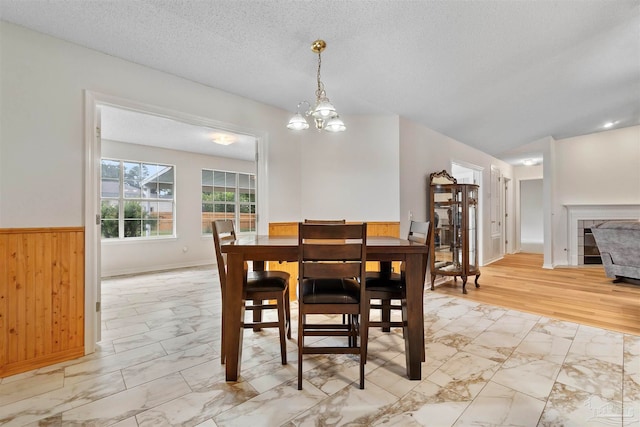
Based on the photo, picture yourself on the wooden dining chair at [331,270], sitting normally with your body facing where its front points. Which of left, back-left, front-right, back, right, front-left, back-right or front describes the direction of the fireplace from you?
front-right

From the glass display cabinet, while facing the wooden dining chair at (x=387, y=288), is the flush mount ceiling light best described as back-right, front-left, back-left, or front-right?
front-right

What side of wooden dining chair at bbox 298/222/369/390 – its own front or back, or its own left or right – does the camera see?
back

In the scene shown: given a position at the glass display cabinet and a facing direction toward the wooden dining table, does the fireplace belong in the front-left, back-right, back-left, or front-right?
back-left

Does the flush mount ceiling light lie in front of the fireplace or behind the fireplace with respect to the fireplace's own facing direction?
in front

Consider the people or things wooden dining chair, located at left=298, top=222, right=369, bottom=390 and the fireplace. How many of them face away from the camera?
1

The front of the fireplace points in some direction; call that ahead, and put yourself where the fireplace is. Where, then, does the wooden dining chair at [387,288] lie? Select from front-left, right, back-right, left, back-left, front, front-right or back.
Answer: front

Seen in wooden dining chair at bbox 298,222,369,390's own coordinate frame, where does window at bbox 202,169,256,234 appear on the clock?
The window is roughly at 11 o'clock from the wooden dining chair.

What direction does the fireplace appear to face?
toward the camera

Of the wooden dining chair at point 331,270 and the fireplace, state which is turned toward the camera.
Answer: the fireplace

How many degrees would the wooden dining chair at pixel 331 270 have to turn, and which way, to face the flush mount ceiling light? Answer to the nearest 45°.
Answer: approximately 45° to its left

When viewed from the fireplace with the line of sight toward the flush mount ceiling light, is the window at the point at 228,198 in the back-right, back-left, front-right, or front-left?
front-right

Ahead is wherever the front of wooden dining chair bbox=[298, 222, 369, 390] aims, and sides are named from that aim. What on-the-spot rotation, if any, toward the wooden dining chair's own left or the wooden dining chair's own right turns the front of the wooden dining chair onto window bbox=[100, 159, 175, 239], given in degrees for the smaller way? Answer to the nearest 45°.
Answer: approximately 45° to the wooden dining chair's own left

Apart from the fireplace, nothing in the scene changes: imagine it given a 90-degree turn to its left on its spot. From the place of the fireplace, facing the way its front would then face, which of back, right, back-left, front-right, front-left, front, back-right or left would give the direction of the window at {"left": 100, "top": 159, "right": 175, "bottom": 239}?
back-right

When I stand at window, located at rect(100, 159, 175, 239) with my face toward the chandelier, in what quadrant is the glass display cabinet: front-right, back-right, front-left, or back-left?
front-left

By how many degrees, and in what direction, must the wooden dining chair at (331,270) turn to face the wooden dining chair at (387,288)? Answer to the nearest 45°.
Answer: approximately 45° to its right
